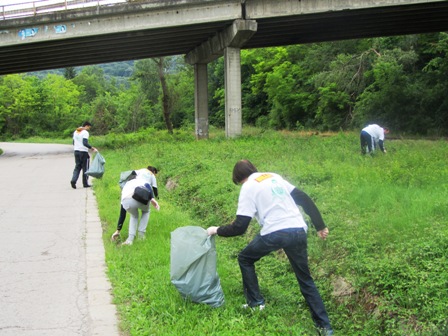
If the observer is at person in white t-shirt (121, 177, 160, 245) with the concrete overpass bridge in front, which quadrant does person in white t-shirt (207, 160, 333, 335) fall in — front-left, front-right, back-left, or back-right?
back-right

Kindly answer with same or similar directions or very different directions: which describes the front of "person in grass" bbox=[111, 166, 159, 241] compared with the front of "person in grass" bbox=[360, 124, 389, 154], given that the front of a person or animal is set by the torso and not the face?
same or similar directions

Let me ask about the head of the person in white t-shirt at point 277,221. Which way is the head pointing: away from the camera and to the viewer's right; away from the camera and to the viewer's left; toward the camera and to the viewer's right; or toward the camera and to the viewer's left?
away from the camera and to the viewer's left

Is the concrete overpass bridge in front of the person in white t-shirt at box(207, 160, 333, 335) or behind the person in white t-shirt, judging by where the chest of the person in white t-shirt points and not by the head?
in front

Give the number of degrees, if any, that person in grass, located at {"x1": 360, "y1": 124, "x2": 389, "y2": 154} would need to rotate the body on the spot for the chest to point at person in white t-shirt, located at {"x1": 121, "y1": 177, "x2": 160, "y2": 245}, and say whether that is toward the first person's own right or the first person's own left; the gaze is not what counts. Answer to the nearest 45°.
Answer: approximately 135° to the first person's own right

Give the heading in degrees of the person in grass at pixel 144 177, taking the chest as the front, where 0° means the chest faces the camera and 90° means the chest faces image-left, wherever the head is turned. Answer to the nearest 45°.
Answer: approximately 270°

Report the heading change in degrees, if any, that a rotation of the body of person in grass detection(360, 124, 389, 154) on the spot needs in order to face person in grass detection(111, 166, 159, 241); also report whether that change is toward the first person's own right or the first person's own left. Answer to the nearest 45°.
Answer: approximately 135° to the first person's own right

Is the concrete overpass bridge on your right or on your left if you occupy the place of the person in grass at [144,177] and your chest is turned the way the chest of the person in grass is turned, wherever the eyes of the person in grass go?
on your left

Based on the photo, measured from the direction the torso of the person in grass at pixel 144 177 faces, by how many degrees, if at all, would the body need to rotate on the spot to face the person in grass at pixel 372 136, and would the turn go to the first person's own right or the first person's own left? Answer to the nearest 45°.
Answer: approximately 45° to the first person's own right

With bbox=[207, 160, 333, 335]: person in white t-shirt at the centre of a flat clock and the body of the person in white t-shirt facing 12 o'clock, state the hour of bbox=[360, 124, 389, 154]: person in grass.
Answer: The person in grass is roughly at 2 o'clock from the person in white t-shirt.

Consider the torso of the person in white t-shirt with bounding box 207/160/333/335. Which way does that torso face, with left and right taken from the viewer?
facing away from the viewer and to the left of the viewer

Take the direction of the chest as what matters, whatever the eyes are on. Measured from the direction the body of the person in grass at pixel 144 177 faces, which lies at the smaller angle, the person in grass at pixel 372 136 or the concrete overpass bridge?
the person in grass at pixel 372 136

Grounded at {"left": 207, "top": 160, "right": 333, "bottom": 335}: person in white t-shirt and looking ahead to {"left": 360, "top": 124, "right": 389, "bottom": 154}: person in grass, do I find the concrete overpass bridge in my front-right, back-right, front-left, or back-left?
front-left
